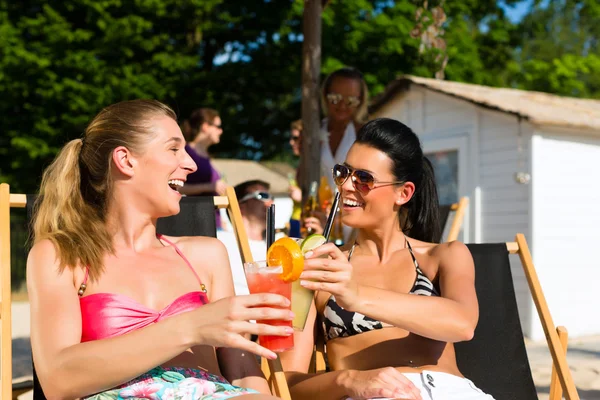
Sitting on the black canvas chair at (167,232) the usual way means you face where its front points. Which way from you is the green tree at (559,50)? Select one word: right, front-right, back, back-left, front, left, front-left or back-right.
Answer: back-left

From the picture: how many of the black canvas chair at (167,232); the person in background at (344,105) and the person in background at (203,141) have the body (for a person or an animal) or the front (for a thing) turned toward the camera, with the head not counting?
2

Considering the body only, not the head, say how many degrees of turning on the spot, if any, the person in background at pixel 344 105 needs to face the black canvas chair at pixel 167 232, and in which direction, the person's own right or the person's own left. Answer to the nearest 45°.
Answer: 0° — they already face it

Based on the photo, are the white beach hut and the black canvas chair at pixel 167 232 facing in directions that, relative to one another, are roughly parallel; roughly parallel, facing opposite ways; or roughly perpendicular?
roughly perpendicular

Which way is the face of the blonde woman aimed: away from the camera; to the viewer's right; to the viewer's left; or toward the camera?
to the viewer's right

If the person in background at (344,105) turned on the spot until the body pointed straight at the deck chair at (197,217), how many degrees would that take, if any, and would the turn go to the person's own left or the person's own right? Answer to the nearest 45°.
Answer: approximately 45° to the person's own right

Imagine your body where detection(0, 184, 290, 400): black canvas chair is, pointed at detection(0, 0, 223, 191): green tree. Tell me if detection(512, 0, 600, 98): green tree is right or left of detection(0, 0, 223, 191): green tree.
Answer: right

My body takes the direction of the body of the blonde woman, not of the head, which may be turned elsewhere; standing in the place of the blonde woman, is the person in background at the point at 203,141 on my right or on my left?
on my left
